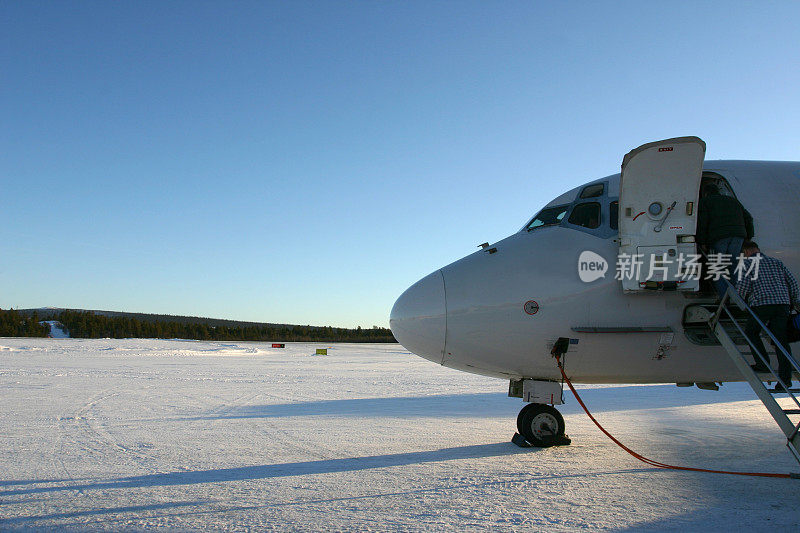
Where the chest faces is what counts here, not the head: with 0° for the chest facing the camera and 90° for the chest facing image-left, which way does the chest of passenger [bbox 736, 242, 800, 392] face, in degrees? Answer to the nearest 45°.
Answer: approximately 135°

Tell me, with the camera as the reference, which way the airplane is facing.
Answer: facing to the left of the viewer

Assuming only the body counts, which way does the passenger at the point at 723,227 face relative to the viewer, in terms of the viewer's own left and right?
facing away from the viewer and to the left of the viewer
